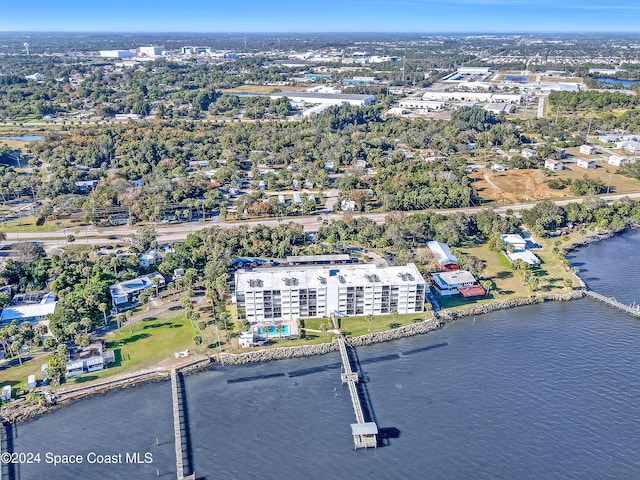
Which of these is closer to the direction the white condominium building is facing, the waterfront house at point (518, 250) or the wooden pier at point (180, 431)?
the wooden pier

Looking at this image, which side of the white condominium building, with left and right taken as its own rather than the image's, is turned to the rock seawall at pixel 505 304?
left

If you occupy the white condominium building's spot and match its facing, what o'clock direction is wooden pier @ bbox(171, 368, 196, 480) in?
The wooden pier is roughly at 1 o'clock from the white condominium building.

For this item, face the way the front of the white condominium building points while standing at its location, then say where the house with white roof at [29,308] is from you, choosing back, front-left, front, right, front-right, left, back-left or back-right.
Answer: right

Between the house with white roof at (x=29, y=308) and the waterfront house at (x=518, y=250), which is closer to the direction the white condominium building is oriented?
the house with white roof

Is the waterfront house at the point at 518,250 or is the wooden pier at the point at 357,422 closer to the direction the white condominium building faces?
the wooden pier

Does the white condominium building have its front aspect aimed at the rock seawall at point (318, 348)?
yes

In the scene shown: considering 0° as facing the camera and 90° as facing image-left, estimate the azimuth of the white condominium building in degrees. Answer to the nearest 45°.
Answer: approximately 0°

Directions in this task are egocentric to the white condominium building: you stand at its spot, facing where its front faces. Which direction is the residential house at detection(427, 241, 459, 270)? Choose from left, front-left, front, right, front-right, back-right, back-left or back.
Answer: back-left

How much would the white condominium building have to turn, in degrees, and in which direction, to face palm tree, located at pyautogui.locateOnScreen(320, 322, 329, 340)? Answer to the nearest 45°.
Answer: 0° — it already faces it

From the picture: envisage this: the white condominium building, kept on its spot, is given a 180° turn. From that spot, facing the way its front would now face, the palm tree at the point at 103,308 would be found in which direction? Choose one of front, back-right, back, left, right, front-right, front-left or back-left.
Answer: left

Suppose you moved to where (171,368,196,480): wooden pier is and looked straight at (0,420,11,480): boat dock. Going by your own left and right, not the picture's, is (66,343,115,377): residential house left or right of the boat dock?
right
